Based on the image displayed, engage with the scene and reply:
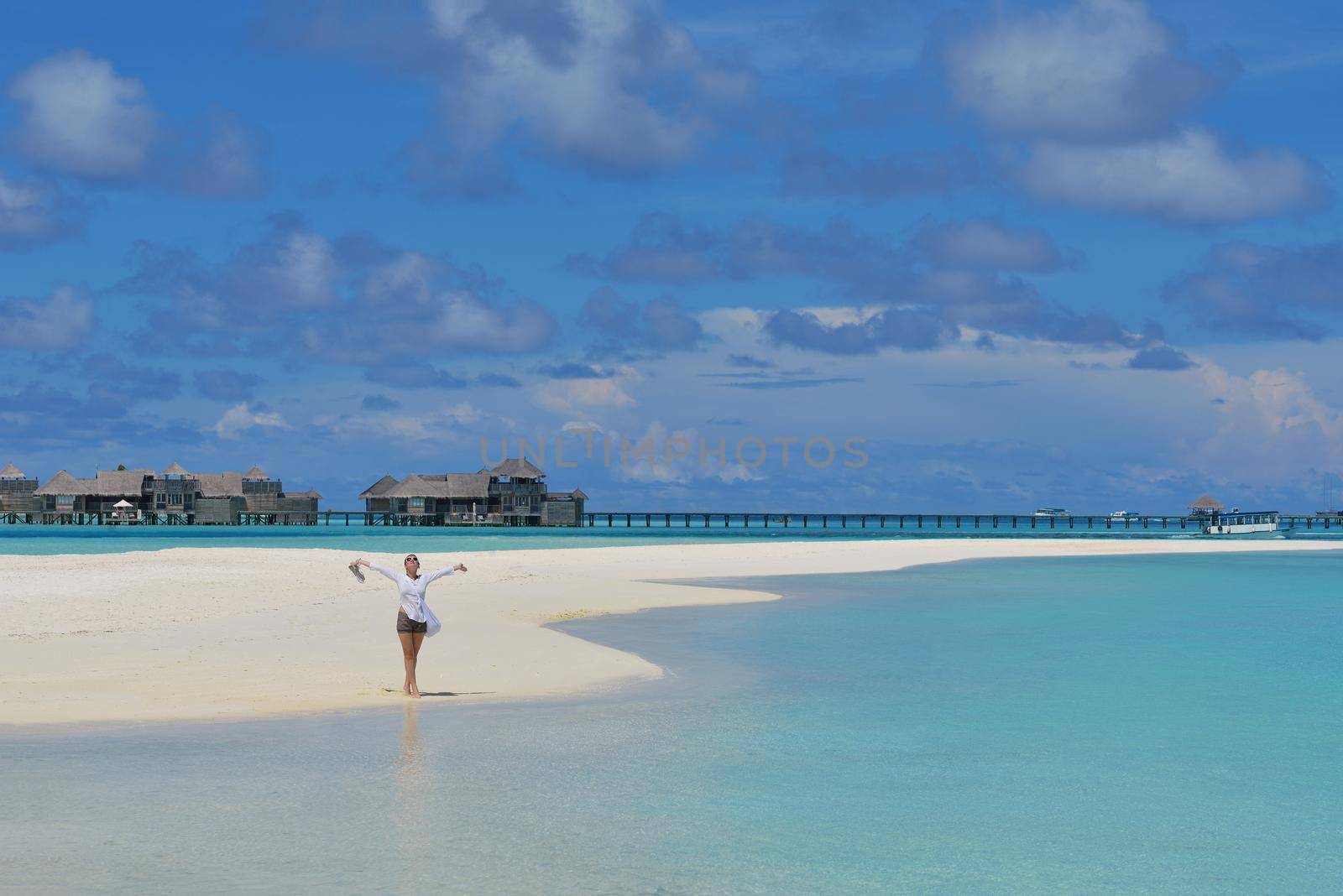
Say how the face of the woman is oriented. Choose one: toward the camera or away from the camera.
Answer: toward the camera

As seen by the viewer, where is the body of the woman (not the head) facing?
toward the camera
